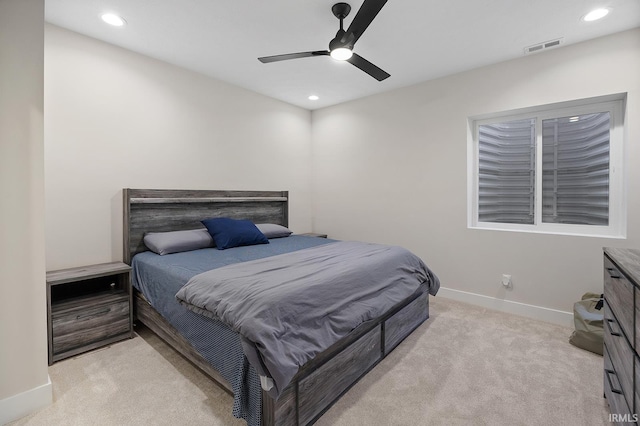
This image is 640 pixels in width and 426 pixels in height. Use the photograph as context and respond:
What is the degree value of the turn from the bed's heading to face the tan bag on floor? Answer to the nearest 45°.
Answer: approximately 45° to its left

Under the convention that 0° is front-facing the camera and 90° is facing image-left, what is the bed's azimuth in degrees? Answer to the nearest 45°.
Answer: approximately 315°

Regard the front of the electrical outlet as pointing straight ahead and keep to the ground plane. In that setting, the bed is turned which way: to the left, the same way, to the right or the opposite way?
to the left

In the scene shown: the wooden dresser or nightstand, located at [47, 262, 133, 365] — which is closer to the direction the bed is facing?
the wooden dresser

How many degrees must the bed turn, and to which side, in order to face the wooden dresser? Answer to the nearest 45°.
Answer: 0° — it already faces it

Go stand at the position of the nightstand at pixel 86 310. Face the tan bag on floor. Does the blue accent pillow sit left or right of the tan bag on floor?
left

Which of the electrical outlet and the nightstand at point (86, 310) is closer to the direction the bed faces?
the electrical outlet

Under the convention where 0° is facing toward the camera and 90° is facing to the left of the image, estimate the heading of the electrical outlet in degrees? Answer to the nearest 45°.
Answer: approximately 0°

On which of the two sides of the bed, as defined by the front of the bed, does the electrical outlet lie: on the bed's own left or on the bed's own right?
on the bed's own left
